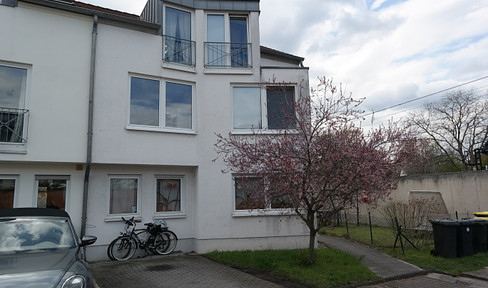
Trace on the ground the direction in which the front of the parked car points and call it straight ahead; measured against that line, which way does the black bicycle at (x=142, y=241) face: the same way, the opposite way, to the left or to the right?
to the right

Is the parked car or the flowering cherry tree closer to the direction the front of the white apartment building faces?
the parked car

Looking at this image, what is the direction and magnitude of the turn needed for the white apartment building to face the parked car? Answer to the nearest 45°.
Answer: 0° — it already faces it

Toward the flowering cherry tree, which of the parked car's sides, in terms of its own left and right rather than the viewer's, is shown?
left

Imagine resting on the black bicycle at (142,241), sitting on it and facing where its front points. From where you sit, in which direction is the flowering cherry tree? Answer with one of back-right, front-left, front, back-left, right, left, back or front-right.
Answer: back-left

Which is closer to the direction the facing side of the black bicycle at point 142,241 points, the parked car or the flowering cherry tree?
the parked car

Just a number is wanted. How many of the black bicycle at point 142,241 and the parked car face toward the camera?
1

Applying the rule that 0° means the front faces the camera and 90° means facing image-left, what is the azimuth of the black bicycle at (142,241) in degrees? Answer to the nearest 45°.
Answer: approximately 90°
